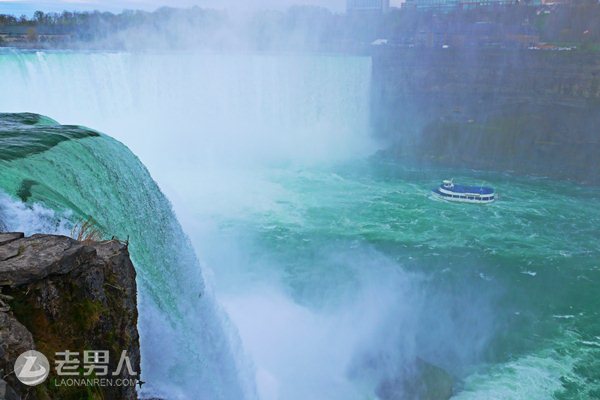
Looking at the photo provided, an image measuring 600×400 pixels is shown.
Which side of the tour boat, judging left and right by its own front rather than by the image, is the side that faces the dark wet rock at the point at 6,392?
left

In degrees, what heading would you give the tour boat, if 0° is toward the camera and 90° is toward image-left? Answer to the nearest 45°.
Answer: approximately 90°

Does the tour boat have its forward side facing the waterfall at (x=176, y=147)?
yes

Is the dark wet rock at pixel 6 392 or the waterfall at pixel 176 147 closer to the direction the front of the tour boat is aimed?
the waterfall

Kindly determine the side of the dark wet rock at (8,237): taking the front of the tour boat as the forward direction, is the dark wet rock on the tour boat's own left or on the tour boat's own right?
on the tour boat's own left

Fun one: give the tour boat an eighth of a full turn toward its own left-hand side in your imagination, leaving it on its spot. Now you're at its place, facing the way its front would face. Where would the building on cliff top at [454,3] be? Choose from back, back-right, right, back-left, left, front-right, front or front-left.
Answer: back-right

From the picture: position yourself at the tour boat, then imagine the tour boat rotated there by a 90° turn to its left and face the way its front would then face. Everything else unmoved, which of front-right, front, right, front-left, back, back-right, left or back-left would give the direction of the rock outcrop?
front

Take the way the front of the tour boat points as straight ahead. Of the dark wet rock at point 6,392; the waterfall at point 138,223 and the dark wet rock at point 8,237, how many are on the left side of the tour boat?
3
